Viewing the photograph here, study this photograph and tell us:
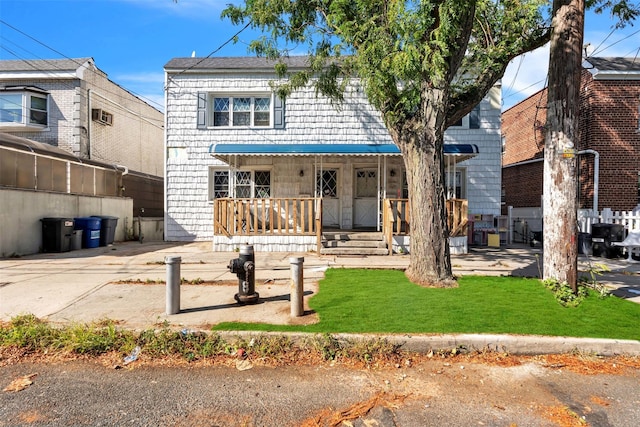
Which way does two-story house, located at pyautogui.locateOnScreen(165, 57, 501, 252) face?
toward the camera

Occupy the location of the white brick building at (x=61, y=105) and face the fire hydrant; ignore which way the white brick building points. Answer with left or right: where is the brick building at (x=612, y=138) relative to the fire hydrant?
left

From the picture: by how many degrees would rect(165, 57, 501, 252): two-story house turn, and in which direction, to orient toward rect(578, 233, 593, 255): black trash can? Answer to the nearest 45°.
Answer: approximately 90° to its left

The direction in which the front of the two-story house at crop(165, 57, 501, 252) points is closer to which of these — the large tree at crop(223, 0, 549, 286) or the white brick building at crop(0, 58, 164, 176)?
the large tree

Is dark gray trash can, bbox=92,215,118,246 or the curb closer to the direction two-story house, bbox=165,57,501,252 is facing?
the curb

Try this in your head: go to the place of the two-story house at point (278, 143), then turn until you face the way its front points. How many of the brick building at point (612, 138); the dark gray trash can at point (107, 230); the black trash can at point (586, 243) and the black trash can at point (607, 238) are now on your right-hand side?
1

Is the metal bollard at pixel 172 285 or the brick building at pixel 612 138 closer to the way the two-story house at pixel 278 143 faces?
the metal bollard

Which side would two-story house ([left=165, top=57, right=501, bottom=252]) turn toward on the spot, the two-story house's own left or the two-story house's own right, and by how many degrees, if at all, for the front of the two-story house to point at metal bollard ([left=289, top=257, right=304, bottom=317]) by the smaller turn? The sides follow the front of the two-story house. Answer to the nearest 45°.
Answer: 0° — it already faces it

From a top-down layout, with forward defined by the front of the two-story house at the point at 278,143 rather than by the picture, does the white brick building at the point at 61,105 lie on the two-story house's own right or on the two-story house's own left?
on the two-story house's own right

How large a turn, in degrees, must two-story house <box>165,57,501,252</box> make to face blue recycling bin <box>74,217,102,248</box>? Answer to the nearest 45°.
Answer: approximately 90° to its right

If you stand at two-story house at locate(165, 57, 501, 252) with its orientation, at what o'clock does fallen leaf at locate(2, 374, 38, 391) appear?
The fallen leaf is roughly at 12 o'clock from the two-story house.

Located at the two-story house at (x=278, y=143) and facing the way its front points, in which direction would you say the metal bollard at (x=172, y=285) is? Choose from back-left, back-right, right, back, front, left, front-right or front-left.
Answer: front

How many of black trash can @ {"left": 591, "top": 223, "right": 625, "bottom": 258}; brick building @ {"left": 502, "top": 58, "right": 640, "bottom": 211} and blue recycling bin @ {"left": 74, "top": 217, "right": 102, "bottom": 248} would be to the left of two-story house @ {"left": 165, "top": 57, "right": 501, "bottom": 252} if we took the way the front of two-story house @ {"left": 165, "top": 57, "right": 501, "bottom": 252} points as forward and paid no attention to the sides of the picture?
2

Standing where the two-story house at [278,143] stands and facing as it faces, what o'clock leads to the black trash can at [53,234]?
The black trash can is roughly at 2 o'clock from the two-story house.

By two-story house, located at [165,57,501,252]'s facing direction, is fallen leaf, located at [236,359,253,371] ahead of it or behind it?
ahead

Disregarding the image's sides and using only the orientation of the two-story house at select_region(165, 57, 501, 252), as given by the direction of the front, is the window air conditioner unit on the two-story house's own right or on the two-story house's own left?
on the two-story house's own right

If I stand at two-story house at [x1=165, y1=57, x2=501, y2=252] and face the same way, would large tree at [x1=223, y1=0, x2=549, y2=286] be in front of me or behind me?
in front

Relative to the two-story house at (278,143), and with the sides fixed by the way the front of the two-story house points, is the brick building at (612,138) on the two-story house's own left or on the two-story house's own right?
on the two-story house's own left
